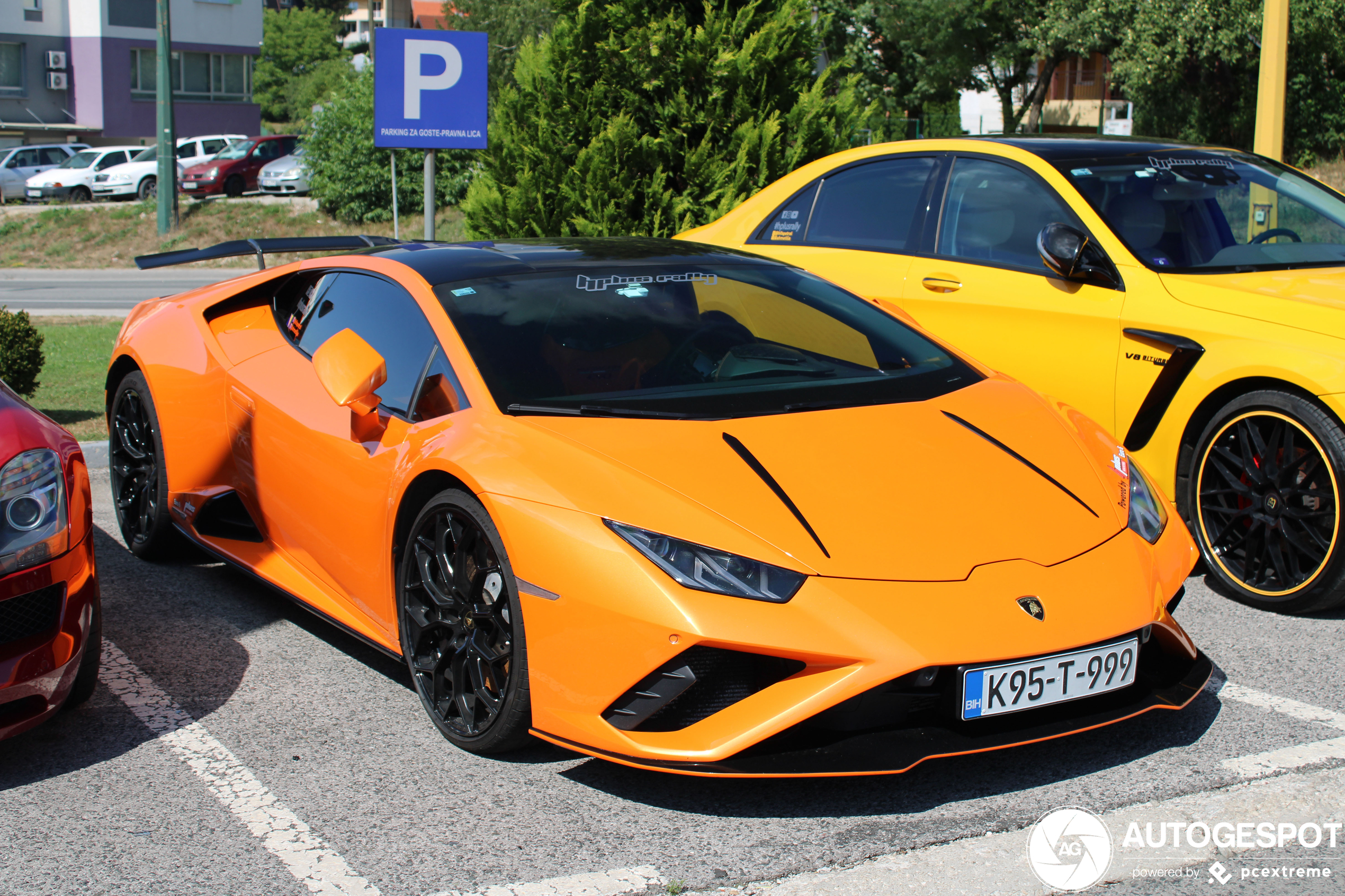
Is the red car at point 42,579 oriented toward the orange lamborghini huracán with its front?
no

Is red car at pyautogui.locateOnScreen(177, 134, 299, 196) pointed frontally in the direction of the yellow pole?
no

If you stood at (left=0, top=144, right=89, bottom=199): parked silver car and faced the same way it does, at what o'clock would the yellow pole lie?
The yellow pole is roughly at 10 o'clock from the parked silver car.

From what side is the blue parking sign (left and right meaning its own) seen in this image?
front

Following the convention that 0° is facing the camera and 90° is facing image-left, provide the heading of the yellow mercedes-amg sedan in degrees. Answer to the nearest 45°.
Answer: approximately 315°

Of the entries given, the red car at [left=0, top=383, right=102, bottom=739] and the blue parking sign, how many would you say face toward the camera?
2

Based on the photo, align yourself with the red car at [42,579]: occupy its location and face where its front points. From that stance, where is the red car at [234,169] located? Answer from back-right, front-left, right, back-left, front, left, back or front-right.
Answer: back

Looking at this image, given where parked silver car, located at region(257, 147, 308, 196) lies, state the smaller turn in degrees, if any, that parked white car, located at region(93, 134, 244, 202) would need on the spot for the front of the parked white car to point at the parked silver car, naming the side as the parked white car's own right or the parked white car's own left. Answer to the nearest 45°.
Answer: approximately 90° to the parked white car's own left

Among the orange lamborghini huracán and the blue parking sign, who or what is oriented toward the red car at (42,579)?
the blue parking sign

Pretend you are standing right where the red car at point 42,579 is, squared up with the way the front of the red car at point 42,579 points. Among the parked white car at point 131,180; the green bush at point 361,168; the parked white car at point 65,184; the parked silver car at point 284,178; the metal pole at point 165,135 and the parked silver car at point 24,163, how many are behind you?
6

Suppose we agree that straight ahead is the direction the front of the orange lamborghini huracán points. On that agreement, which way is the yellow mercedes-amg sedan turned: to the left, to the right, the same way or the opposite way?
the same way

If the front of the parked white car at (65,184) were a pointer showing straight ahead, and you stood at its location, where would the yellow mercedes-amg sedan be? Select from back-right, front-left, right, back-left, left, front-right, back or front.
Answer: front-left

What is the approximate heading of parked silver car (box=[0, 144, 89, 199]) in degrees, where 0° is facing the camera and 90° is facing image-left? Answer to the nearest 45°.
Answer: approximately 45°

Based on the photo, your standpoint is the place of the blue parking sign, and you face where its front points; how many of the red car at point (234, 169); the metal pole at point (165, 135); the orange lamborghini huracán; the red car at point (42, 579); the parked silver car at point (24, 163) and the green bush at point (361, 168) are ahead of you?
2

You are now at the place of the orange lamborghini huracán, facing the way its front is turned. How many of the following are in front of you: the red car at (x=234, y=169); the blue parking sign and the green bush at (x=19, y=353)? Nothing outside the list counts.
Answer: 0

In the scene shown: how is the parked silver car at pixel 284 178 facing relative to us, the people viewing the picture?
facing the viewer and to the left of the viewer

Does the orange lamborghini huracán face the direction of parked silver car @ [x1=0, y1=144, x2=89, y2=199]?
no
